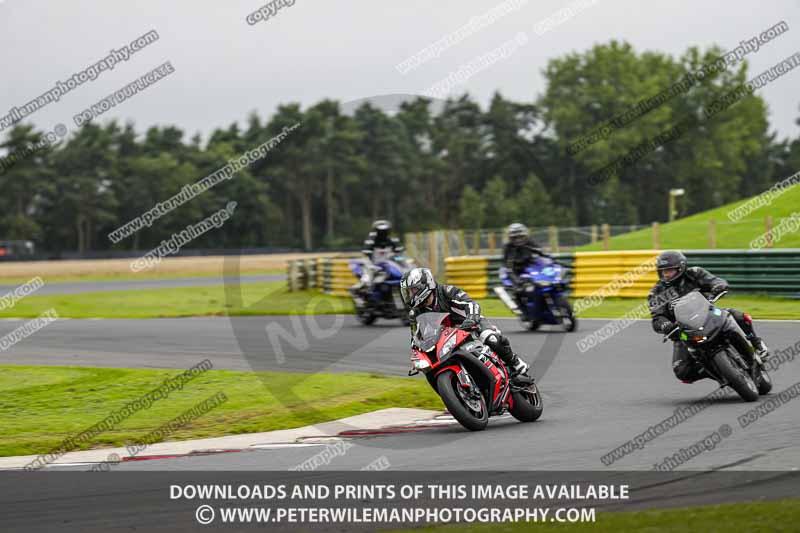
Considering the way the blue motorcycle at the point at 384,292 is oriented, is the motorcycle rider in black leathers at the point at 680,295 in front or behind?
in front

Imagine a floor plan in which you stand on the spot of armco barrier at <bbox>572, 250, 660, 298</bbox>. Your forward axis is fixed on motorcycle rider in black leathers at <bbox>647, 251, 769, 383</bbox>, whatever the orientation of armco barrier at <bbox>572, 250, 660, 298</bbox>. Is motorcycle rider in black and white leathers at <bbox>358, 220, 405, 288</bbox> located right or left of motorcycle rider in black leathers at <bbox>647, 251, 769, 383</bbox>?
right

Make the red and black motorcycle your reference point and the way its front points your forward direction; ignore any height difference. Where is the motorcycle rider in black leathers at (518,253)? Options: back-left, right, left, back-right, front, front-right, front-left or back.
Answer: back-right

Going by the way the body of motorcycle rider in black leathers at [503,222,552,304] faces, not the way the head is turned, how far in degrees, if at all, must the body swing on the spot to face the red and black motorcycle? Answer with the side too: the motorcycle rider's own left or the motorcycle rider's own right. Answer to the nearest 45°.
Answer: approximately 45° to the motorcycle rider's own right

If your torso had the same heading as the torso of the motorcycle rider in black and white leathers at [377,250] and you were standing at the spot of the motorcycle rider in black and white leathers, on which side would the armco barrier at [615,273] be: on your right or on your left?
on your left

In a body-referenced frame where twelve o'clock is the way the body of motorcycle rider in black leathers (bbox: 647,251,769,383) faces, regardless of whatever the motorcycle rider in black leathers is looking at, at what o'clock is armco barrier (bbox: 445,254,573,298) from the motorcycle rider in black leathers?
The armco barrier is roughly at 4 o'clock from the motorcycle rider in black leathers.

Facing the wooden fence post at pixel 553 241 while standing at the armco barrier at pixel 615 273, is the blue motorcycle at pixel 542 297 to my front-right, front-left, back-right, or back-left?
back-left

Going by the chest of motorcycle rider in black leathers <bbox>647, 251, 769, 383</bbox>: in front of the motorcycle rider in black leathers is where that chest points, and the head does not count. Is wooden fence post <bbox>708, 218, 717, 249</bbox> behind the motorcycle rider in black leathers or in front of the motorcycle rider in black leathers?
behind

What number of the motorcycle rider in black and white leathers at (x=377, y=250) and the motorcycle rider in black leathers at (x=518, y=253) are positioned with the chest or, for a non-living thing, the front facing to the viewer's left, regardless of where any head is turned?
0

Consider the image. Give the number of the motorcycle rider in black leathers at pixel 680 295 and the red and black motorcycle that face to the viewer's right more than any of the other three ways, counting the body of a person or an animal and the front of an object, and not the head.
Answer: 0
